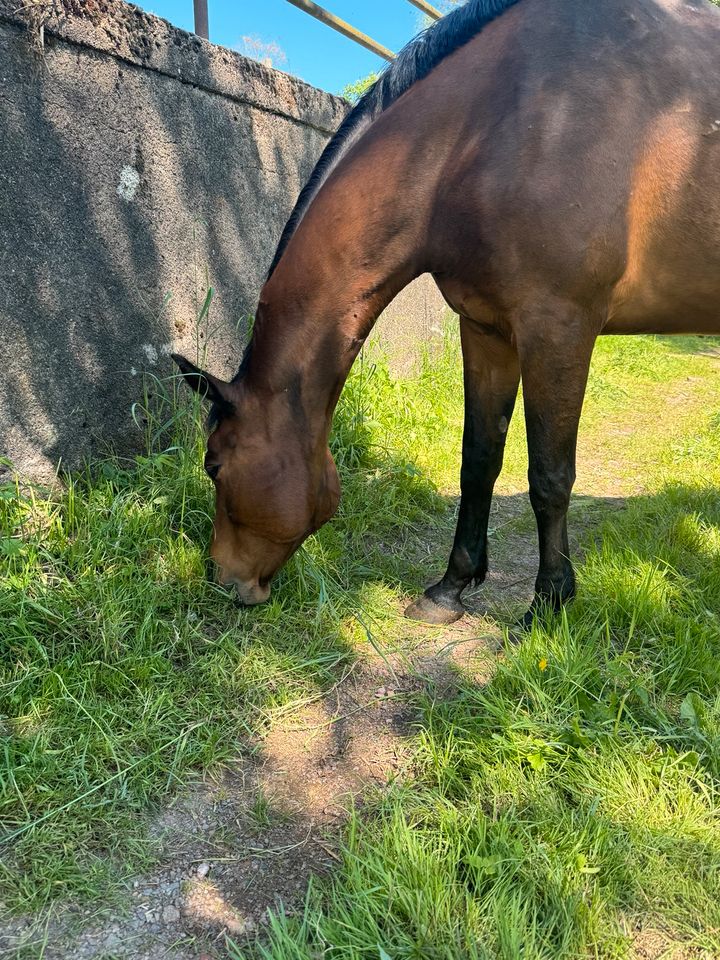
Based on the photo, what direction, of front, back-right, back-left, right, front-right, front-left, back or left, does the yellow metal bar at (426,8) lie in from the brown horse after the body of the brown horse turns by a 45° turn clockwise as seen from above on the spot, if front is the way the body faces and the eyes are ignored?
front-right

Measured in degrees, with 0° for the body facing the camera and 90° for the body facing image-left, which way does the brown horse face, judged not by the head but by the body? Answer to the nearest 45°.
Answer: approximately 90°

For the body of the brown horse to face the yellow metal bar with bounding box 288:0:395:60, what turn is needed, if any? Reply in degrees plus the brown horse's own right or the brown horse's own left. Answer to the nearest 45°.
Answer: approximately 90° to the brown horse's own right

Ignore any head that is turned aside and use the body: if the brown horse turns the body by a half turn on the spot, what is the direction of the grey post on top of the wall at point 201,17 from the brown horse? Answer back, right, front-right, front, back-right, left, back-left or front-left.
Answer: back-left
